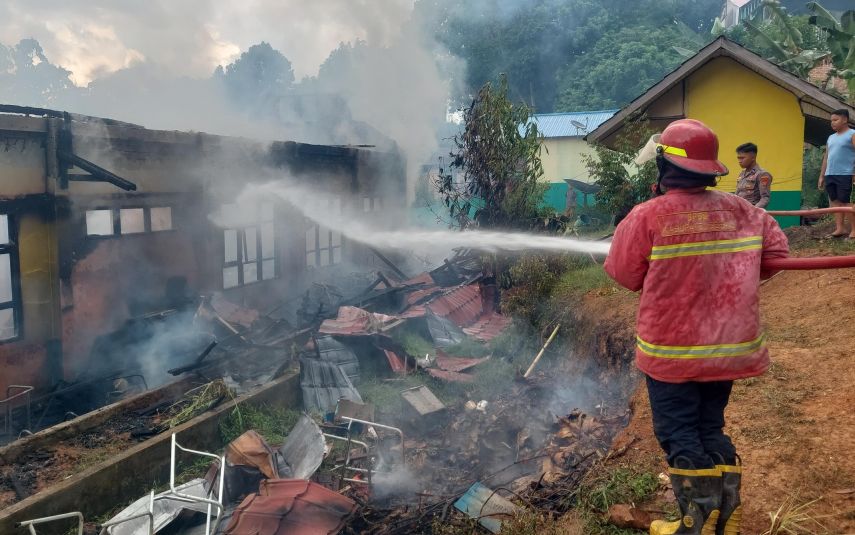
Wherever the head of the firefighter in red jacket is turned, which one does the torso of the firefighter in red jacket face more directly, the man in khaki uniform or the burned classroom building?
the burned classroom building

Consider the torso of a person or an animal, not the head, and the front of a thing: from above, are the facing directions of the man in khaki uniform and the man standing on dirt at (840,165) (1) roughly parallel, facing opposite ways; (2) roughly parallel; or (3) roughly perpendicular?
roughly parallel

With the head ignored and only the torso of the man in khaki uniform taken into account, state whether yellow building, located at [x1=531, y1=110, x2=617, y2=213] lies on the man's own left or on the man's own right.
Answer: on the man's own right

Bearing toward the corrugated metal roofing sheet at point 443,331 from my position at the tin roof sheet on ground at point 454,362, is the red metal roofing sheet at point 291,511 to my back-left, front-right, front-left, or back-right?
back-left

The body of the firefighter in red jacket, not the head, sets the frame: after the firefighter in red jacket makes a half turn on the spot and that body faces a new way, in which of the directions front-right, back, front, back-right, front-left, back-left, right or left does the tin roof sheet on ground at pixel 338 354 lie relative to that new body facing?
back

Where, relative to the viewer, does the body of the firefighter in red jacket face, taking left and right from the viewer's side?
facing away from the viewer and to the left of the viewer

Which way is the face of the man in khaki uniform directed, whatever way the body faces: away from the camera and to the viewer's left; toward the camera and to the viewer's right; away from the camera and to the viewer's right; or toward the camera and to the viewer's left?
toward the camera and to the viewer's left

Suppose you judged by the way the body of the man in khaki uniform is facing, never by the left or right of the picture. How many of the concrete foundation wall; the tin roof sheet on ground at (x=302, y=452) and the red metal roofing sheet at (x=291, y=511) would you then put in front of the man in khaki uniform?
3

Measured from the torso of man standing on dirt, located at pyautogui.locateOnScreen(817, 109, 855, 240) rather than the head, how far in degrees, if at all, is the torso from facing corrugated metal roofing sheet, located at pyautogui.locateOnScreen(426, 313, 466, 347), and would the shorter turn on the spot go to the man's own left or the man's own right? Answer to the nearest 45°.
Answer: approximately 45° to the man's own right

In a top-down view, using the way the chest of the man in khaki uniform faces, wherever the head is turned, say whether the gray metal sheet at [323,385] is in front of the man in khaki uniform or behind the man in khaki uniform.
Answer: in front

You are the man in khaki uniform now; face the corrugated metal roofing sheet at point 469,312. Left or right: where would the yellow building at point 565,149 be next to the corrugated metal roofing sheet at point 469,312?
right

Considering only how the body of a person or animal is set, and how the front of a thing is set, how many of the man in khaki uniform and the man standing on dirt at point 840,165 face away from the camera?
0

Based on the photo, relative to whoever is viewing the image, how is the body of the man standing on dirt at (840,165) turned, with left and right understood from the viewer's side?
facing the viewer and to the left of the viewer

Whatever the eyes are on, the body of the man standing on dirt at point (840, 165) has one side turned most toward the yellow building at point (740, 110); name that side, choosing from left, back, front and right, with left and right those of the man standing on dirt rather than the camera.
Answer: right
